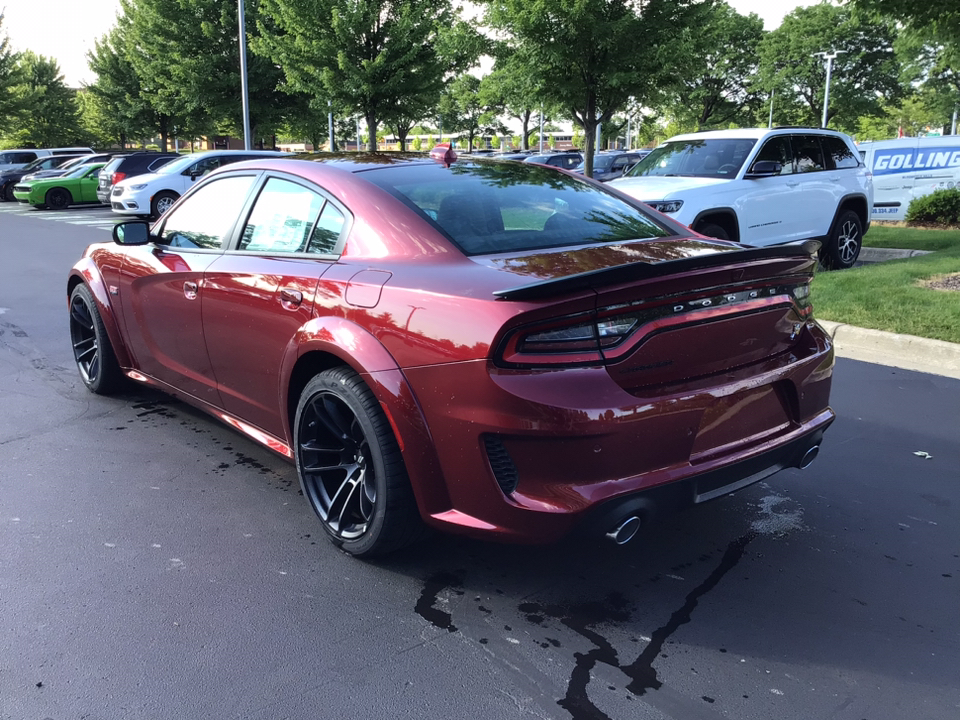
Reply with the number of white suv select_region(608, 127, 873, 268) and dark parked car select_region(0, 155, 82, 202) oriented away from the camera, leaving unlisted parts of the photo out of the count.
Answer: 0

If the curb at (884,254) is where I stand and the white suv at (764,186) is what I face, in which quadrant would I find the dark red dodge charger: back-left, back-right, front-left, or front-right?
front-left

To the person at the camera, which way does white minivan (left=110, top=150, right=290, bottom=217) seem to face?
facing the viewer and to the left of the viewer

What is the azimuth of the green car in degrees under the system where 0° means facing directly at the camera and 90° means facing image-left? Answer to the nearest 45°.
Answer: approximately 45°

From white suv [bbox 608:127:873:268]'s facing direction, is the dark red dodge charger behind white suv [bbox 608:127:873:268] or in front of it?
in front

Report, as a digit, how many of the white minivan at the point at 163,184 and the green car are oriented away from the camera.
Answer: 0

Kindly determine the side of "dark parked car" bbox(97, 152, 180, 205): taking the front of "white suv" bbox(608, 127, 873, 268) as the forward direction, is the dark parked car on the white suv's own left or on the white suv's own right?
on the white suv's own right

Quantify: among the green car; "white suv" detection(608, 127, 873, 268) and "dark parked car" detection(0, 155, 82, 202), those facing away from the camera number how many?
0

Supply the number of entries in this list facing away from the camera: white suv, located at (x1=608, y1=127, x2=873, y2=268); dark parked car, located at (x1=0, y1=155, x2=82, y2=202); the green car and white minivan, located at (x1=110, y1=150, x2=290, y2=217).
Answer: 0

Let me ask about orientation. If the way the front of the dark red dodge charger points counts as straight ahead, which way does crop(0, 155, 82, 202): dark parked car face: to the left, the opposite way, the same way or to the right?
to the left

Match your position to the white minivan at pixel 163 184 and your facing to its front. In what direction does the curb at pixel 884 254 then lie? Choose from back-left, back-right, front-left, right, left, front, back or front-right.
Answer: left

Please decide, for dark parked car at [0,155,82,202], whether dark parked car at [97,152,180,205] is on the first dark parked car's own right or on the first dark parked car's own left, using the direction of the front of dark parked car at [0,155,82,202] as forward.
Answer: on the first dark parked car's own left

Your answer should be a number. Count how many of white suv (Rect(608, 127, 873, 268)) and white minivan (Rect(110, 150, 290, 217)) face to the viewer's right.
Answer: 0

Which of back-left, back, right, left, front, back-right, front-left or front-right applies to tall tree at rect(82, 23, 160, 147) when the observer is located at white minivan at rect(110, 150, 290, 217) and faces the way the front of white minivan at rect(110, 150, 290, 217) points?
back-right

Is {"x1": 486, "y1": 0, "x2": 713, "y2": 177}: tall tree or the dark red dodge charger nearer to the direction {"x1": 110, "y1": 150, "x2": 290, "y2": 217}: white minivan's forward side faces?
the dark red dodge charger

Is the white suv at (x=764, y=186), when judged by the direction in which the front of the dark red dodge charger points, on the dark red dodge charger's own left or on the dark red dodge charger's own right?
on the dark red dodge charger's own right

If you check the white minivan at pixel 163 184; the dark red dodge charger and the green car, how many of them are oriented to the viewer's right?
0
